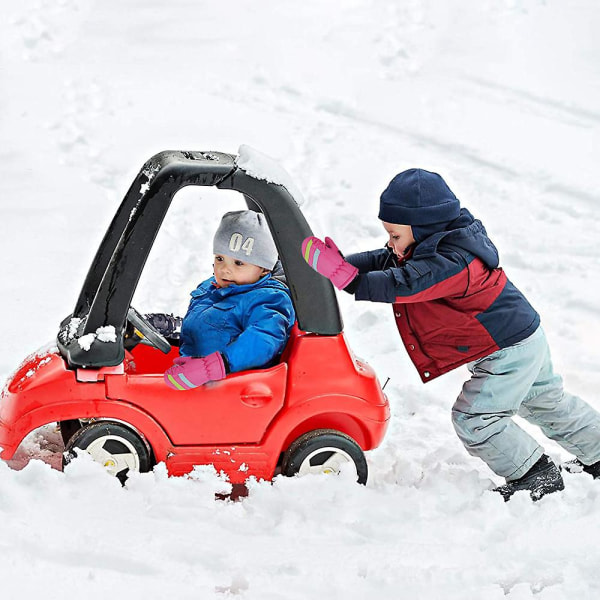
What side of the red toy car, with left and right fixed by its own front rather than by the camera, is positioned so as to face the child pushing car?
back

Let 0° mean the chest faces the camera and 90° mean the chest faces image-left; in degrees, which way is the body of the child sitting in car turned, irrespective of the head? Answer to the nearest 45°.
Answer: approximately 45°

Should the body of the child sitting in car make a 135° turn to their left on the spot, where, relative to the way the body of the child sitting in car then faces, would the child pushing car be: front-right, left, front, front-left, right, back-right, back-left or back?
front

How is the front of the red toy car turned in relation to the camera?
facing to the left of the viewer
